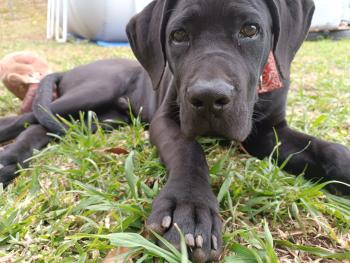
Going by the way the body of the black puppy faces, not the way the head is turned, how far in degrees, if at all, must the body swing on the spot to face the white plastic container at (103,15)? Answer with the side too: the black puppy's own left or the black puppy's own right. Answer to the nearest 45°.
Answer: approximately 135° to the black puppy's own left

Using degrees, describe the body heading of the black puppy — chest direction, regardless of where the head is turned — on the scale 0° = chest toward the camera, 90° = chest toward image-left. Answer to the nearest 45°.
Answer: approximately 315°

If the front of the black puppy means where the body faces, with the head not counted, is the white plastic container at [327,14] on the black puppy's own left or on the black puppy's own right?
on the black puppy's own left

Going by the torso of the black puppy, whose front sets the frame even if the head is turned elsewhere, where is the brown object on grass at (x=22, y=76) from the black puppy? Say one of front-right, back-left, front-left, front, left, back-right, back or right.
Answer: back

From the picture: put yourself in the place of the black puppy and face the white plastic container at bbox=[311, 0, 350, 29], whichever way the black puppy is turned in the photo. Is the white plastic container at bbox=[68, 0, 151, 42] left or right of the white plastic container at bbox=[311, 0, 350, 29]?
left
